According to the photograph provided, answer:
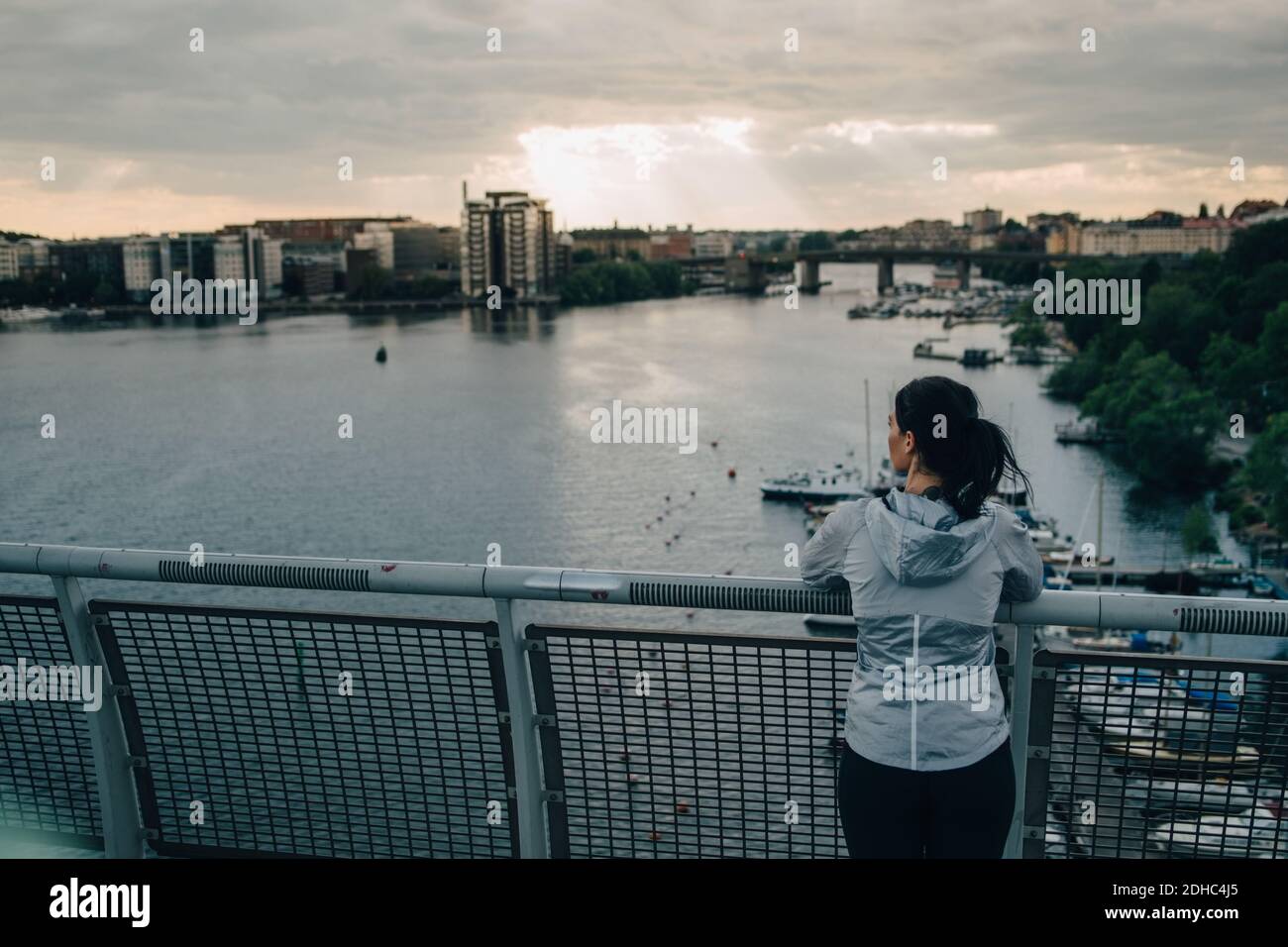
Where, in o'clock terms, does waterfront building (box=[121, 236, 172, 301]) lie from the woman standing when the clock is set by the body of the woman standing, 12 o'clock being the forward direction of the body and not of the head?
The waterfront building is roughly at 11 o'clock from the woman standing.

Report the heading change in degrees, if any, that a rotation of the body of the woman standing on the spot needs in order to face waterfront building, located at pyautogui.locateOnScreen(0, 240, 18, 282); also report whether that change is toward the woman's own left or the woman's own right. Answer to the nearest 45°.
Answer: approximately 45° to the woman's own left

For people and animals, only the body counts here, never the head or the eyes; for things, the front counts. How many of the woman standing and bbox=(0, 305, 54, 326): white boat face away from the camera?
1

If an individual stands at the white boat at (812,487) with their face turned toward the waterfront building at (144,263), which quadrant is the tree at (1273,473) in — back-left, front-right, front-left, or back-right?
back-right

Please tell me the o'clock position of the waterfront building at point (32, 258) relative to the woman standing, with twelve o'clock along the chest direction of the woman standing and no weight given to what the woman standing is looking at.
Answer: The waterfront building is roughly at 11 o'clock from the woman standing.

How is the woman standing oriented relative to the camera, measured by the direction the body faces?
away from the camera
